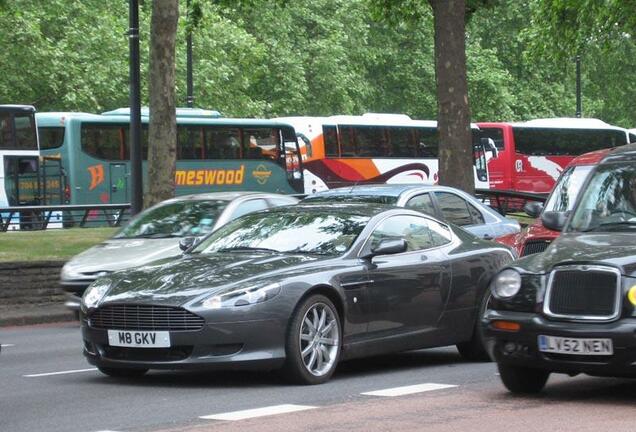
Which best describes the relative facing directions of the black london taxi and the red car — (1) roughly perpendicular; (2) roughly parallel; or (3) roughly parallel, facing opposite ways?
roughly parallel

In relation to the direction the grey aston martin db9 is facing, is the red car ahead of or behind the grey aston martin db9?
behind

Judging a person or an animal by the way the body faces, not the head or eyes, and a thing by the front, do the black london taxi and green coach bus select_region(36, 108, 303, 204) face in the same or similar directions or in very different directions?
very different directions

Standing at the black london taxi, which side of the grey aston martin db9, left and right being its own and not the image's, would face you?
left

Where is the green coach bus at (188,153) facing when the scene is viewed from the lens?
facing away from the viewer and to the right of the viewer

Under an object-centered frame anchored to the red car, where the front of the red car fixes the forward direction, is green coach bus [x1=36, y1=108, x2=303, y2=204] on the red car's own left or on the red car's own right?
on the red car's own right

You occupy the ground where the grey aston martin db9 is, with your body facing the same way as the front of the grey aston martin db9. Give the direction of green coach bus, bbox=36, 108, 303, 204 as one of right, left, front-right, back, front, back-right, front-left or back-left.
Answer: back-right

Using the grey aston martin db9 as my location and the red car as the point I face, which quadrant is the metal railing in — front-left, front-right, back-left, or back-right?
front-left

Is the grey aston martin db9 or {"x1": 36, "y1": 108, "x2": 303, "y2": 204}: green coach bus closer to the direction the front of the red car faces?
the grey aston martin db9

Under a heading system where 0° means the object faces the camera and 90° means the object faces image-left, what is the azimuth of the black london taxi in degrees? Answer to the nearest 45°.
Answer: approximately 45°

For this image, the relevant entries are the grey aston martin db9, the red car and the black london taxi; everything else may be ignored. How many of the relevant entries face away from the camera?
0
